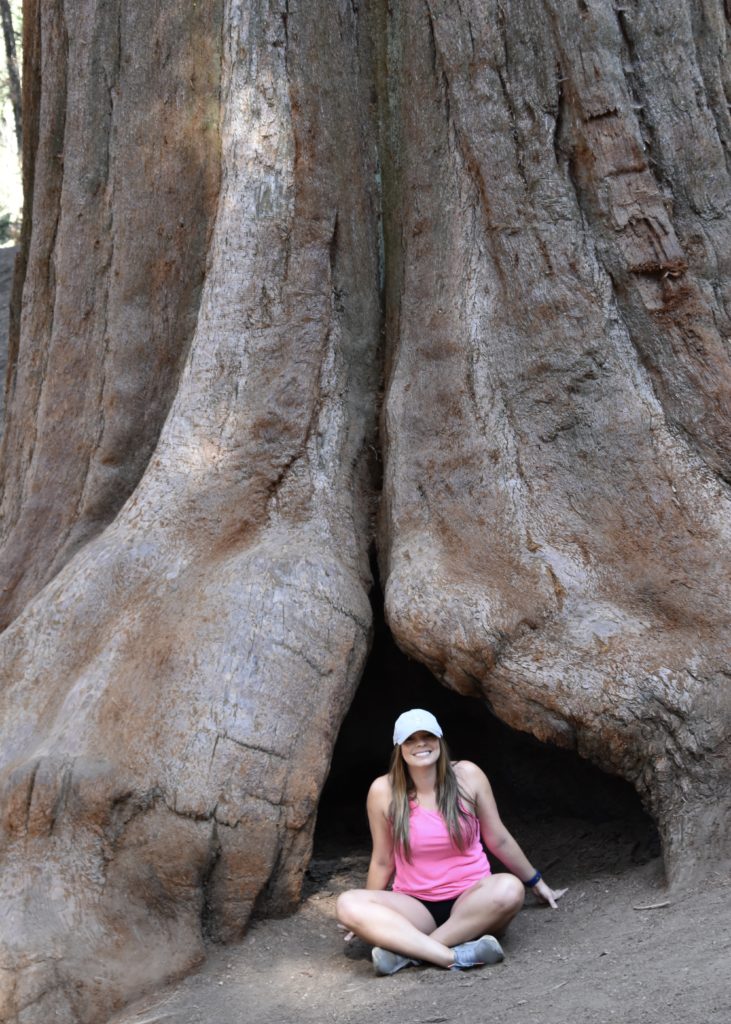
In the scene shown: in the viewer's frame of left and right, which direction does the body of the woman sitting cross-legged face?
facing the viewer
